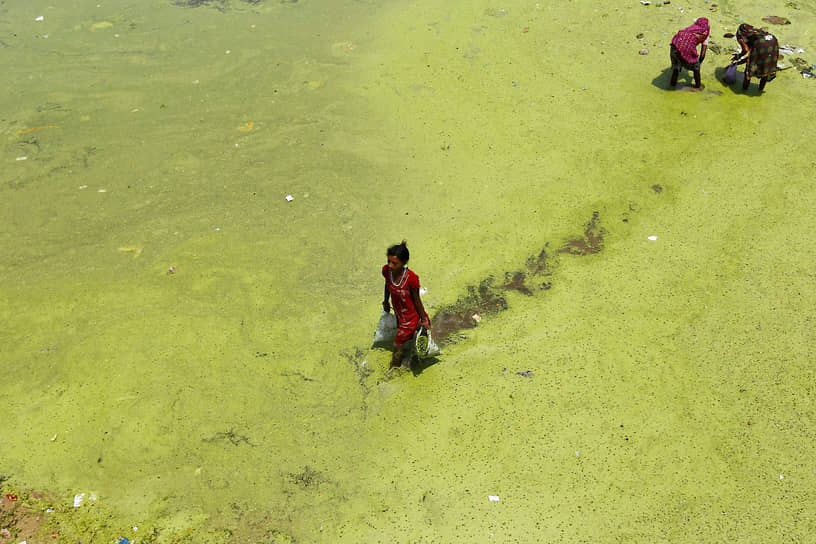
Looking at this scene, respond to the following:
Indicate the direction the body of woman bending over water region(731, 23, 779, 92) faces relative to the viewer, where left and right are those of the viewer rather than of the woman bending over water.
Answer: facing to the left of the viewer

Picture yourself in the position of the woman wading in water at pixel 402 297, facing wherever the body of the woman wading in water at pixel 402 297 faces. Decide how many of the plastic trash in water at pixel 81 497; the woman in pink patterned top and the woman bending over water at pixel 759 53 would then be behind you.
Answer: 2

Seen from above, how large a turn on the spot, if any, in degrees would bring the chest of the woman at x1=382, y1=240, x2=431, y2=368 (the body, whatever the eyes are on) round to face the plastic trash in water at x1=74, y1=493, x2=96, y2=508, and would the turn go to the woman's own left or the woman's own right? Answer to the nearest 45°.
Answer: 0° — they already face it

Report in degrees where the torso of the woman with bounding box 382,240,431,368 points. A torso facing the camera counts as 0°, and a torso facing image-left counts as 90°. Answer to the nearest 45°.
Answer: approximately 45°

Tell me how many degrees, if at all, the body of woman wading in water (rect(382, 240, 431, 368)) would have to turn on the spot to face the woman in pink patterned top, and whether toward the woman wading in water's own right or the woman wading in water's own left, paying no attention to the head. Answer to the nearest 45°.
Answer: approximately 180°

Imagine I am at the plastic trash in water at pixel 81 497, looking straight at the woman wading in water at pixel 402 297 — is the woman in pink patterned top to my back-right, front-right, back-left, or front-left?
front-left

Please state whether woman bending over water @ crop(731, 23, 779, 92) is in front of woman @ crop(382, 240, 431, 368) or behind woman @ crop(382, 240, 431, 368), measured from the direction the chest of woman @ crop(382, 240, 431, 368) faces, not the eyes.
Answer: behind

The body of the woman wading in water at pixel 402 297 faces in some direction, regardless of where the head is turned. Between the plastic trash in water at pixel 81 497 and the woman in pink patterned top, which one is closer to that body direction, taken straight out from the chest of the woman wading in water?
the plastic trash in water

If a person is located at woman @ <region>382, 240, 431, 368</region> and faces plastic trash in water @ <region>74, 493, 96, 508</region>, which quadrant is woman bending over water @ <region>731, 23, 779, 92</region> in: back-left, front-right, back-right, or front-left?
back-right

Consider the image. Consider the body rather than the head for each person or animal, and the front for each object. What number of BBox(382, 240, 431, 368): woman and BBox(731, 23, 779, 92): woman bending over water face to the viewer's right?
0

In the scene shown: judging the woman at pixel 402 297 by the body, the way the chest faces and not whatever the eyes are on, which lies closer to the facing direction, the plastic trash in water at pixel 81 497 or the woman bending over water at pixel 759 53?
the plastic trash in water

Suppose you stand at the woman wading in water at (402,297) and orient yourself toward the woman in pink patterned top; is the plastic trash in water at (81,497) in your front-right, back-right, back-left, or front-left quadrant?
back-left
